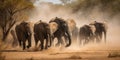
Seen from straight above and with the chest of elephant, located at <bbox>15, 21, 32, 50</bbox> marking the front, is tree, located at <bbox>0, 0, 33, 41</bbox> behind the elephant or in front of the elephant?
behind
